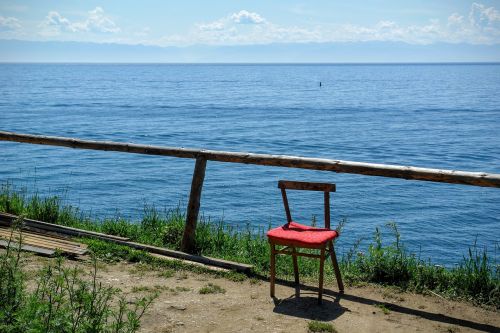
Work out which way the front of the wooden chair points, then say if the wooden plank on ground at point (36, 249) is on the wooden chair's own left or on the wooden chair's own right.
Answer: on the wooden chair's own right

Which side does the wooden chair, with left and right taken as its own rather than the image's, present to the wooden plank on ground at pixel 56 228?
right

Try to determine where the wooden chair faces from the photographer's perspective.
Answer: facing the viewer and to the left of the viewer

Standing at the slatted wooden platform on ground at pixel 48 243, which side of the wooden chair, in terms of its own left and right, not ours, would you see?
right
